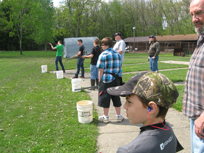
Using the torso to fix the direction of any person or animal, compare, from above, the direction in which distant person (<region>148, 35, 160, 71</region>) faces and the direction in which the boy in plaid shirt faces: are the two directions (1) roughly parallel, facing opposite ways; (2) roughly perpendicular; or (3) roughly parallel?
roughly perpendicular

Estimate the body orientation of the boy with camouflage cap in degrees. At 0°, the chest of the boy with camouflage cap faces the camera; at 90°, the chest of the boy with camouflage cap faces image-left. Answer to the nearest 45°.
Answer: approximately 135°

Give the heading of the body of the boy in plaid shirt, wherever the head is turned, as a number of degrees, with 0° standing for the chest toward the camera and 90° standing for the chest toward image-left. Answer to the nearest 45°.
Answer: approximately 135°

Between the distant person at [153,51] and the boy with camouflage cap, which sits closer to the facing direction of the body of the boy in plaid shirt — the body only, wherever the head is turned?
the distant person

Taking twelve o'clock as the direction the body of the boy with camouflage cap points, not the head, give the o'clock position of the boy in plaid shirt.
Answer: The boy in plaid shirt is roughly at 1 o'clock from the boy with camouflage cap.

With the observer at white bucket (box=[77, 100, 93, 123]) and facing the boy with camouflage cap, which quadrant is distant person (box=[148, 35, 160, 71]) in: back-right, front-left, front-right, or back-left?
back-left

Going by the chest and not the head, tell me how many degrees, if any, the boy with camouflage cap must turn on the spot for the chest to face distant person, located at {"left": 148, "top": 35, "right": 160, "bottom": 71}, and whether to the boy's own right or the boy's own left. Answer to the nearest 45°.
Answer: approximately 45° to the boy's own right

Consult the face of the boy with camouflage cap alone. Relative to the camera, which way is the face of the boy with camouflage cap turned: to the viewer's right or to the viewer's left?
to the viewer's left
